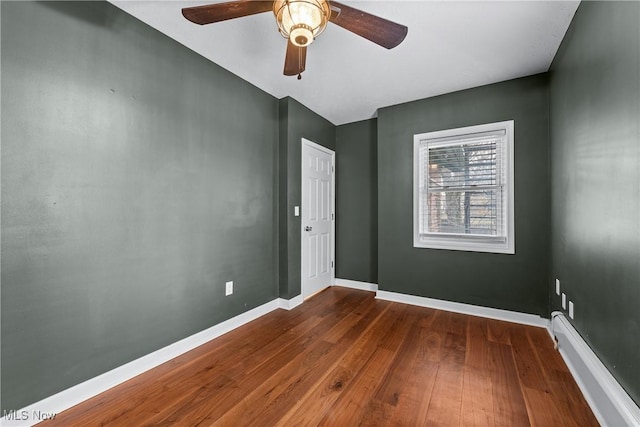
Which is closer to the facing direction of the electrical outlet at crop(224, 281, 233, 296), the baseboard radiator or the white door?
the baseboard radiator

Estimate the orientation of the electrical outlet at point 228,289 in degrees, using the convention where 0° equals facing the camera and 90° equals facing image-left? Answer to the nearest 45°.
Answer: approximately 315°

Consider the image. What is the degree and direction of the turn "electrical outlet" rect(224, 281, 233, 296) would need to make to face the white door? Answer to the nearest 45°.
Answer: approximately 90° to its left

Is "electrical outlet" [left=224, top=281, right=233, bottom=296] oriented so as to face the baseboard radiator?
yes
